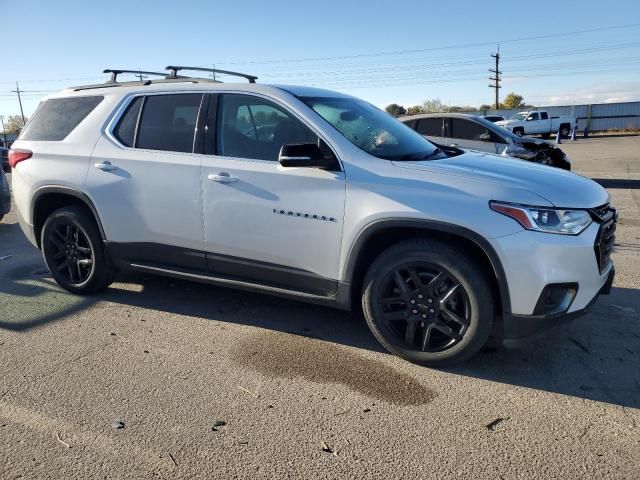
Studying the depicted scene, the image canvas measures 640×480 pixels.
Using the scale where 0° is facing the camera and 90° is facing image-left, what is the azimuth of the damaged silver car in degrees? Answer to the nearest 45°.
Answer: approximately 270°

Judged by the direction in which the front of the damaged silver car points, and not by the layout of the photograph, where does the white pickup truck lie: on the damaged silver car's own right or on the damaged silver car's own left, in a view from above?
on the damaged silver car's own left

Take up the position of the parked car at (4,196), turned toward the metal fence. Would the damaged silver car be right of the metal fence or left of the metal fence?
right

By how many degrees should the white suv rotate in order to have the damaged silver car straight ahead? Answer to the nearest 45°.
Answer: approximately 90° to its left

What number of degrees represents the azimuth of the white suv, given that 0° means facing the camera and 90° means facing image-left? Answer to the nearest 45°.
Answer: approximately 315°

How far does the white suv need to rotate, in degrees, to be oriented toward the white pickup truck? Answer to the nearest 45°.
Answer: approximately 90° to its left

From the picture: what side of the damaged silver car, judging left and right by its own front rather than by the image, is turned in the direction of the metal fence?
left

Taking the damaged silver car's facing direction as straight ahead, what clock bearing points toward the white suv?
The white suv is roughly at 3 o'clock from the damaged silver car.

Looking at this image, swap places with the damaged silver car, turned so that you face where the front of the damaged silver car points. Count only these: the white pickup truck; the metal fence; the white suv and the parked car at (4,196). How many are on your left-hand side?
2

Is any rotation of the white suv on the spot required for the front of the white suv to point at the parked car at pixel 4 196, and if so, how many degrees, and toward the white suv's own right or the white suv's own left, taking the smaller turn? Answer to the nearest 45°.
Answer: approximately 180°

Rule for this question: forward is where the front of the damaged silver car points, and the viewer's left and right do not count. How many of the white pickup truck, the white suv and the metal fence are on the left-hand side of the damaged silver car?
2
